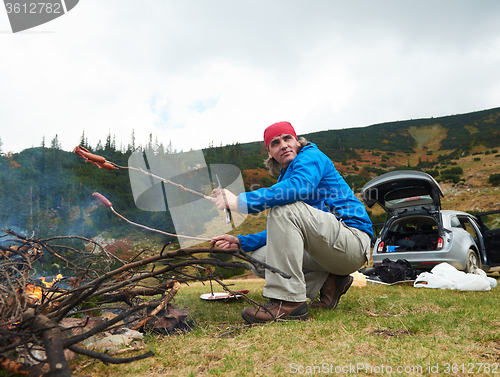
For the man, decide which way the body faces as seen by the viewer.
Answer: to the viewer's left

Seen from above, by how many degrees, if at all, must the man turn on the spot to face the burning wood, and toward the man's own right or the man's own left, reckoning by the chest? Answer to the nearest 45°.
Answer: approximately 45° to the man's own left

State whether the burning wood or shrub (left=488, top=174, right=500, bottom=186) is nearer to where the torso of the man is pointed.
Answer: the burning wood

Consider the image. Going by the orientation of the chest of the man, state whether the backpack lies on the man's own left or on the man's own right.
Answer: on the man's own right

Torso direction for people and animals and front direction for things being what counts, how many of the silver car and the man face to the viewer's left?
1

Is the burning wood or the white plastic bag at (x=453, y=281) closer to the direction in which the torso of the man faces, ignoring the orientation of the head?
the burning wood

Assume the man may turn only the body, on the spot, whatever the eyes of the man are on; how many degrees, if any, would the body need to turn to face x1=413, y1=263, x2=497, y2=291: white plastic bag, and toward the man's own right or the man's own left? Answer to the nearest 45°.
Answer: approximately 135° to the man's own right

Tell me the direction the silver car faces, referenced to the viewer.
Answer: facing away from the viewer and to the right of the viewer

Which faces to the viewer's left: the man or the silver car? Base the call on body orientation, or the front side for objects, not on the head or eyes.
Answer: the man
